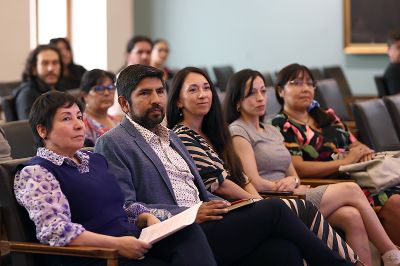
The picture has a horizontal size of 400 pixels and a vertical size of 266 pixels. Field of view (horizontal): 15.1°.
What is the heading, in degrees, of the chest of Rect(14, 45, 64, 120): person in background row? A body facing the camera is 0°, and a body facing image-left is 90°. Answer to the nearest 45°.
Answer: approximately 315°

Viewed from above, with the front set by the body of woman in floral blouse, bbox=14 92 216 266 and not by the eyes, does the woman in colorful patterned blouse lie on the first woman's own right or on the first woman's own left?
on the first woman's own left

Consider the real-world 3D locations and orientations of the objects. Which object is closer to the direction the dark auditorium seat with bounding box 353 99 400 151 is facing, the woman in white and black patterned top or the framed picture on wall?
the woman in white and black patterned top

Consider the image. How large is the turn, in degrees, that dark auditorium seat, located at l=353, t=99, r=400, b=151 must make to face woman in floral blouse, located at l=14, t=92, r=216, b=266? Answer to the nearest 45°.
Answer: approximately 45° to its right

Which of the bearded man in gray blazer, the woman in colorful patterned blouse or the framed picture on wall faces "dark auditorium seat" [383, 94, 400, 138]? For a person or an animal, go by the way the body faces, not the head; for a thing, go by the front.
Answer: the framed picture on wall
